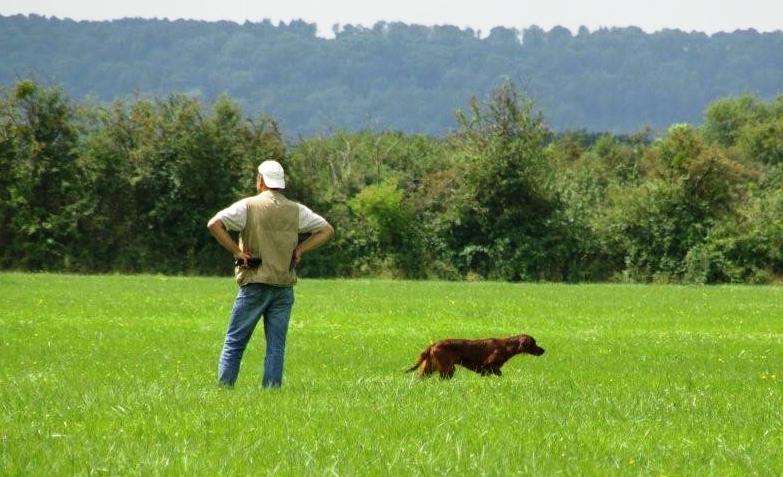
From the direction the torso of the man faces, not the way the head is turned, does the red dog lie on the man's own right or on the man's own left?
on the man's own right

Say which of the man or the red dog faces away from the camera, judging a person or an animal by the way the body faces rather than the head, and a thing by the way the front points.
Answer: the man

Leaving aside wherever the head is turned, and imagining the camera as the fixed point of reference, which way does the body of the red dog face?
to the viewer's right

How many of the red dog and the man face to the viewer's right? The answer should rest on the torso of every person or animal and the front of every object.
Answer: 1

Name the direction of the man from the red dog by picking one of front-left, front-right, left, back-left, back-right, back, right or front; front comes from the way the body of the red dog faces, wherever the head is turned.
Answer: back-right

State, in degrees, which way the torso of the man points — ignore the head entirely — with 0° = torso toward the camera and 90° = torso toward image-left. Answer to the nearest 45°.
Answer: approximately 180°

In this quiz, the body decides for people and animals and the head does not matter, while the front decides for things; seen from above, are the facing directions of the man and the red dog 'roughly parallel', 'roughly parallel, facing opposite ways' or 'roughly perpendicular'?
roughly perpendicular
